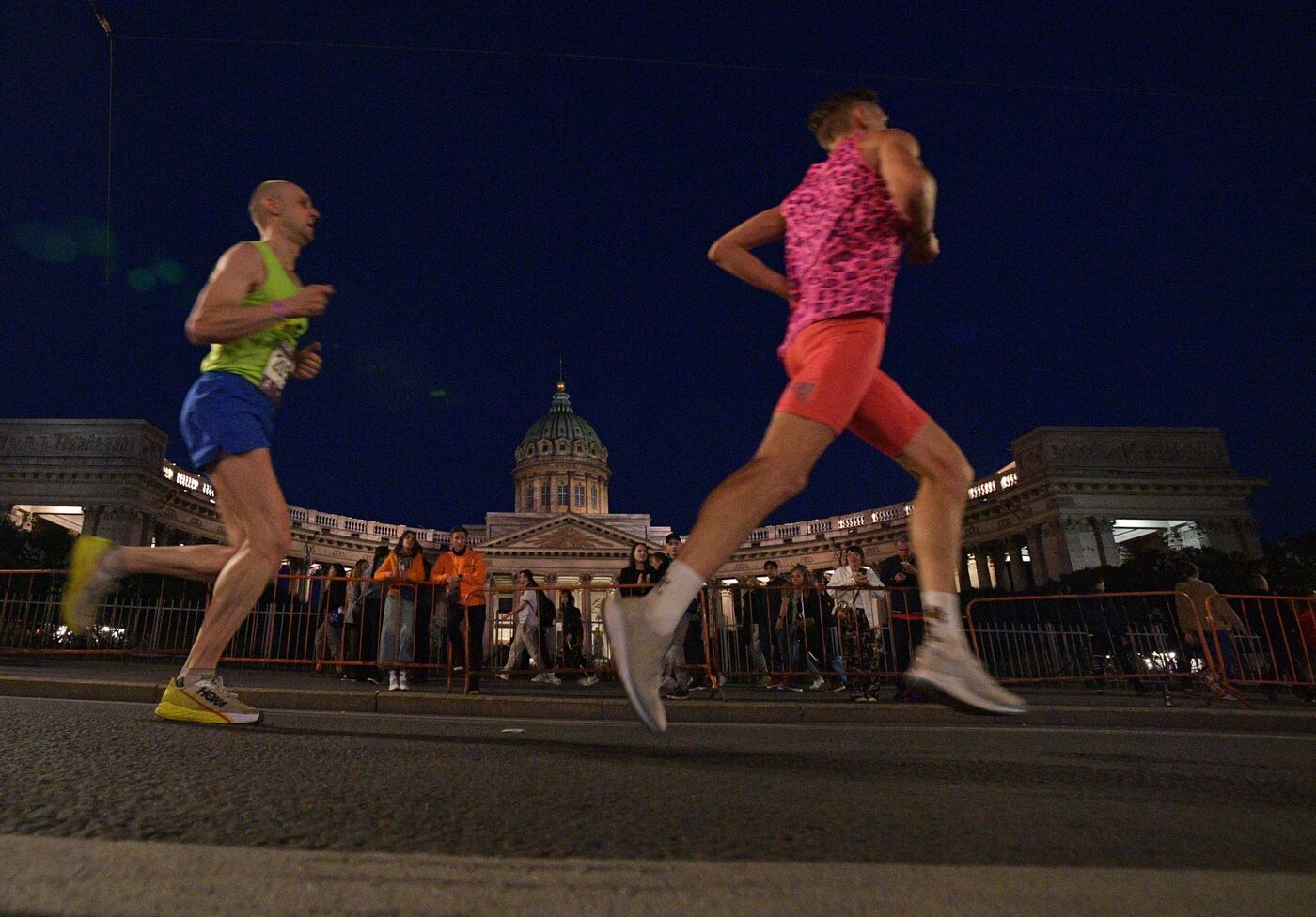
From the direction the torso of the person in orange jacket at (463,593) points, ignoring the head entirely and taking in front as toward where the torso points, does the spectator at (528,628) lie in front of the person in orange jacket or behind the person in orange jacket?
behind

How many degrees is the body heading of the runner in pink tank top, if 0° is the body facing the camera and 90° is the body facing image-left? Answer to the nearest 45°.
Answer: approximately 270°

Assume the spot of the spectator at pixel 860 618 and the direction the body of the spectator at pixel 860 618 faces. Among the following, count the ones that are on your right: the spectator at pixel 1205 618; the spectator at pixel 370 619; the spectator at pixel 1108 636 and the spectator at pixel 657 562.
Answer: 2

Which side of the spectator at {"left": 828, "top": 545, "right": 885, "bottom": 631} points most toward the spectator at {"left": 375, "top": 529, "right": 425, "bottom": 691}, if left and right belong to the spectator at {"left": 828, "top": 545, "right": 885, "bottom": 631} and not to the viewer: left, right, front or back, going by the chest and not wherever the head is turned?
right

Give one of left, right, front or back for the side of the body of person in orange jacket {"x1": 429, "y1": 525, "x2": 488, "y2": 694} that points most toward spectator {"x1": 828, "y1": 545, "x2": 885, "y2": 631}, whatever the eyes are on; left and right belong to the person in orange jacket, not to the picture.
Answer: left

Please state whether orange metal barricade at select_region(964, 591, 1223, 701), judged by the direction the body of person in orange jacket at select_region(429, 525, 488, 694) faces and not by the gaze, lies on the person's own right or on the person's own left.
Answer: on the person's own left

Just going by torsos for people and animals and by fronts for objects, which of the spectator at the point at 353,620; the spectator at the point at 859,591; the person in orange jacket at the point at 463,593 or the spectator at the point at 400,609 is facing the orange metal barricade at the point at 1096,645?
the spectator at the point at 353,620

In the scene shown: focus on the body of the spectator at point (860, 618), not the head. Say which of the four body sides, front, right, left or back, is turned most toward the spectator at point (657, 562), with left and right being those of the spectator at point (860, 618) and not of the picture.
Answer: right

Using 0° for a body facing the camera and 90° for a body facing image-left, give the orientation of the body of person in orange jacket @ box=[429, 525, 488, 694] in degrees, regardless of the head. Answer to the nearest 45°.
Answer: approximately 0°

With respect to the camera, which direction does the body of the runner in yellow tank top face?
to the viewer's right

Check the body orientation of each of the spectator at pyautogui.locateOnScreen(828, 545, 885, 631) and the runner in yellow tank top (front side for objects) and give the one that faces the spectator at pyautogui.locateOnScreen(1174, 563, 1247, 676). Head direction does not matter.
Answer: the runner in yellow tank top
